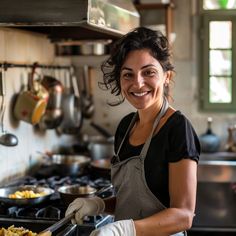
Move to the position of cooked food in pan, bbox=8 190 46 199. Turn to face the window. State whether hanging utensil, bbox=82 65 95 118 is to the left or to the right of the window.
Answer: left

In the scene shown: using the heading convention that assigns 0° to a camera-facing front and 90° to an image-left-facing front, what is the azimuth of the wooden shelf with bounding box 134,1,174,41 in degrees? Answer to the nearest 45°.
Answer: approximately 0°

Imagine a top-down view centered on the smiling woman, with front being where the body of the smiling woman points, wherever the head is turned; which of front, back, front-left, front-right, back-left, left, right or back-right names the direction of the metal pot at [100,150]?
back-right

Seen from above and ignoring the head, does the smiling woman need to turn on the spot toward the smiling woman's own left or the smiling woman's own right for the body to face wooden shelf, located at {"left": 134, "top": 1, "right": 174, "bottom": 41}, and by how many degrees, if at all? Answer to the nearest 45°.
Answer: approximately 135° to the smiling woman's own right

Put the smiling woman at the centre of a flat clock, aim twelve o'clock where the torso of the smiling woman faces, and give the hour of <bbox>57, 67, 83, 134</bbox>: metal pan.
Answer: The metal pan is roughly at 4 o'clock from the smiling woman.

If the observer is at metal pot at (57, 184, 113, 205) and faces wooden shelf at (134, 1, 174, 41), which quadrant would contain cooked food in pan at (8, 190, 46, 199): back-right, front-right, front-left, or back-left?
back-left

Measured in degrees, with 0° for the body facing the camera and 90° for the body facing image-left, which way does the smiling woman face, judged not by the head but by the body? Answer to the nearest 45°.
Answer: approximately 45°

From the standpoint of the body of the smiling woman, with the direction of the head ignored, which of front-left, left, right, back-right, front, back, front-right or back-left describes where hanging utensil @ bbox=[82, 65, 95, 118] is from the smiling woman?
back-right

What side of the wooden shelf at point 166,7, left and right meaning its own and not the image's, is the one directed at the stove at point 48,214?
front

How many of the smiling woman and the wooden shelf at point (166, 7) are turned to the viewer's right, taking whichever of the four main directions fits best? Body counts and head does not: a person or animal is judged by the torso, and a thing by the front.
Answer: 0

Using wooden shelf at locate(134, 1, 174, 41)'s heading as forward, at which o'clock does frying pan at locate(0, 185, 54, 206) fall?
The frying pan is roughly at 1 o'clock from the wooden shelf.
